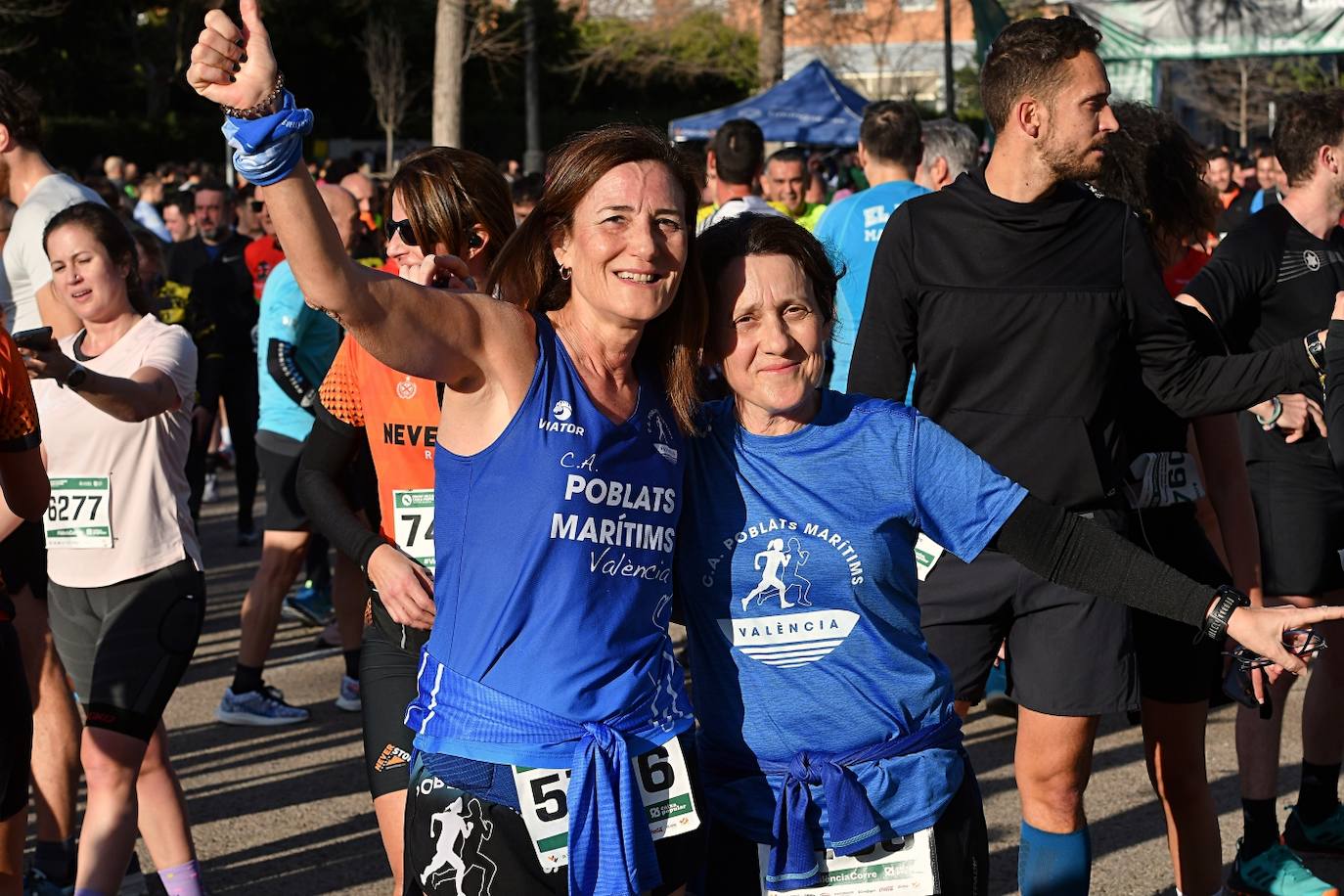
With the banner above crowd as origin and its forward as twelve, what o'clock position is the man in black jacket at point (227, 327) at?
The man in black jacket is roughly at 1 o'clock from the banner above crowd.

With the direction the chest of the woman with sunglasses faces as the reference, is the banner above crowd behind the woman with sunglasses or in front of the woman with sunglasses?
behind

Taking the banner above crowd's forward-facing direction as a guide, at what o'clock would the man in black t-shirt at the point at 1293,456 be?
The man in black t-shirt is roughly at 12 o'clock from the banner above crowd.

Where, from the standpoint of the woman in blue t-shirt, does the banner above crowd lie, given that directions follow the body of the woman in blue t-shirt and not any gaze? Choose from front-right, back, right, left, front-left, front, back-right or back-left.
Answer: back

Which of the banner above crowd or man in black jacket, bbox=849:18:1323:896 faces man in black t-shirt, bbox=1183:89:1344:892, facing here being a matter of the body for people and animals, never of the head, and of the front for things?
the banner above crowd
